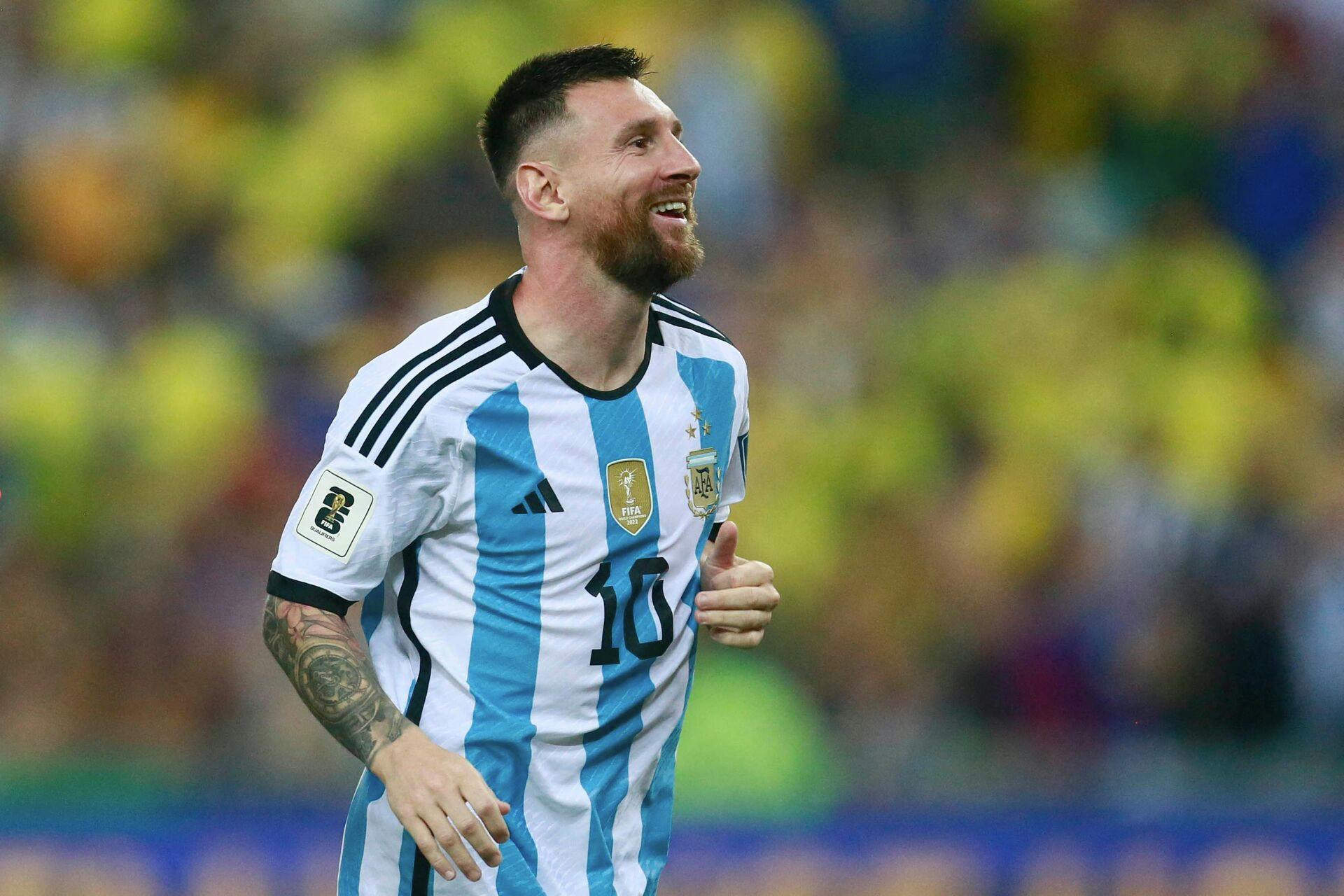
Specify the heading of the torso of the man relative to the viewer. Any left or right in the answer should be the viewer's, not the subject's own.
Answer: facing the viewer and to the right of the viewer

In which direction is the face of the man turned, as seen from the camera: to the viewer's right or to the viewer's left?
to the viewer's right
